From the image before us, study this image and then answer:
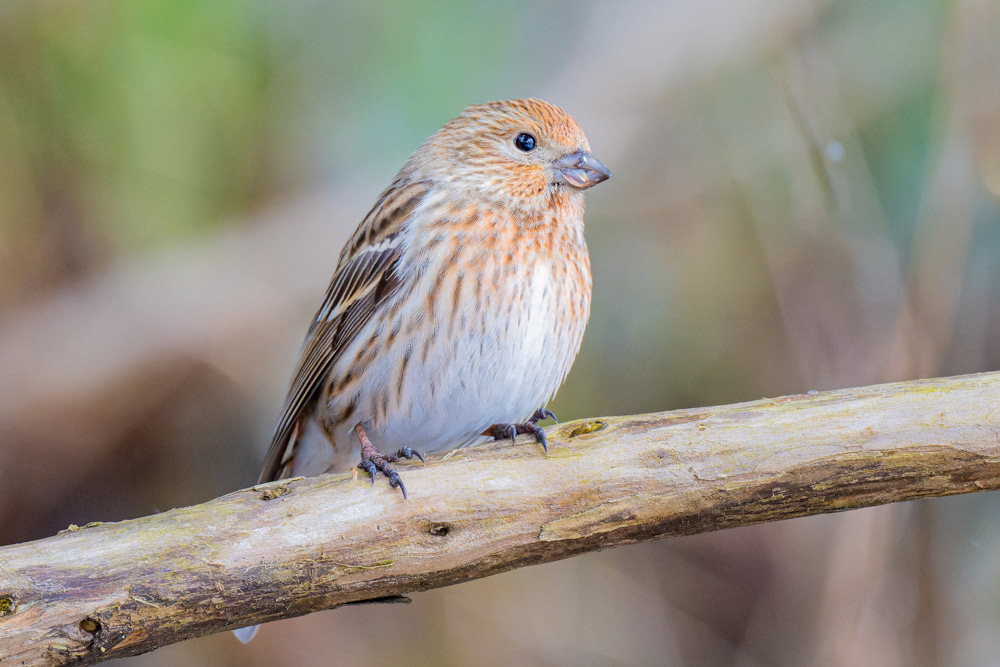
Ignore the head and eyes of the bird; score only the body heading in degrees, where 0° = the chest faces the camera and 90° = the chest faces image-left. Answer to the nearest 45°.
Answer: approximately 315°
